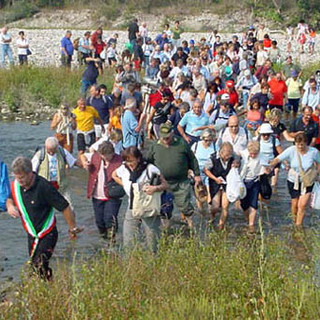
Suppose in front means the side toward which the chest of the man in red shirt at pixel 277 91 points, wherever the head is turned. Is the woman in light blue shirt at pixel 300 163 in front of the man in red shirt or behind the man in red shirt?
in front

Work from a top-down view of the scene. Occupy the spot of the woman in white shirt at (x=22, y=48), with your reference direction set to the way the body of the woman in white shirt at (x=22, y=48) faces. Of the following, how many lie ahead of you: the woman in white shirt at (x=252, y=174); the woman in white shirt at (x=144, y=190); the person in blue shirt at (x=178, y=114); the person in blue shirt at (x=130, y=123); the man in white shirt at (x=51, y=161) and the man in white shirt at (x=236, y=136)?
6

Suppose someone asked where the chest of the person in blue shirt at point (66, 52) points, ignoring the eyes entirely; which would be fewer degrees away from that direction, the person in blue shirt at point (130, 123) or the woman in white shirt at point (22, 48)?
the person in blue shirt

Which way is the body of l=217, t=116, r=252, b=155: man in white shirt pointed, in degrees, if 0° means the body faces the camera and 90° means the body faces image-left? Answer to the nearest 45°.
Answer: approximately 0°

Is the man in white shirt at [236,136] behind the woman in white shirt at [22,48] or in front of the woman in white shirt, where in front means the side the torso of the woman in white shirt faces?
in front

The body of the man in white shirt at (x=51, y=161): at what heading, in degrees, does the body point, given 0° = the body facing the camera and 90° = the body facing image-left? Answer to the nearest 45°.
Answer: approximately 0°

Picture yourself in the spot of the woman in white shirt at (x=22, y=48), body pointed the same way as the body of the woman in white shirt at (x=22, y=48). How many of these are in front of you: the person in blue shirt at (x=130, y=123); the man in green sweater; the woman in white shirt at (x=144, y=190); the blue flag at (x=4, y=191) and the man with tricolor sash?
5

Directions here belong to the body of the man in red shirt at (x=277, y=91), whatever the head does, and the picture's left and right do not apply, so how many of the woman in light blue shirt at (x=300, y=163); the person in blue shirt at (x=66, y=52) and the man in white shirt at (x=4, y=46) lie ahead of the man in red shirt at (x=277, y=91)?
1
